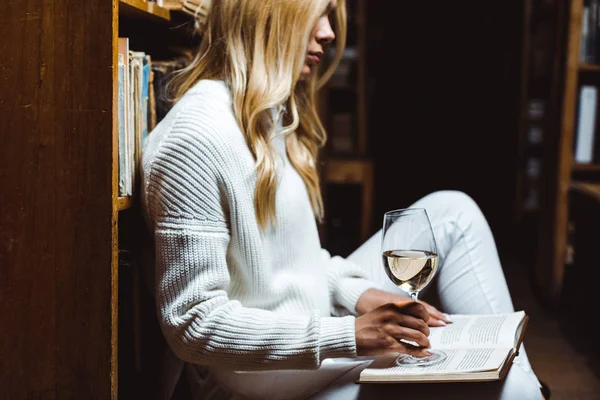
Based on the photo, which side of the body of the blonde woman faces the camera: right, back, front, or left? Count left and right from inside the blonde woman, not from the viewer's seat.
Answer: right

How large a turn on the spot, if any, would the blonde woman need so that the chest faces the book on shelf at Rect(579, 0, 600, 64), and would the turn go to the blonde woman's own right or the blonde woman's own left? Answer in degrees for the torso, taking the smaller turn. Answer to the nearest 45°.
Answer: approximately 45° to the blonde woman's own left

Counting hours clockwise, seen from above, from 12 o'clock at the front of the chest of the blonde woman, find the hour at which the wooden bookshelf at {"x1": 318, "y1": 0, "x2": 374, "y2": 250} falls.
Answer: The wooden bookshelf is roughly at 9 o'clock from the blonde woman.

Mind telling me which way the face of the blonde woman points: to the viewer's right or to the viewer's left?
to the viewer's right

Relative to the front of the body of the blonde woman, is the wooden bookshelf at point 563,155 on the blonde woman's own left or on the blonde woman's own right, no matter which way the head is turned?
on the blonde woman's own left

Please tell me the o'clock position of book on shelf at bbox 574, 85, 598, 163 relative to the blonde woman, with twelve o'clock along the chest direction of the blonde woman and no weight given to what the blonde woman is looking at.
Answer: The book on shelf is roughly at 10 o'clock from the blonde woman.
